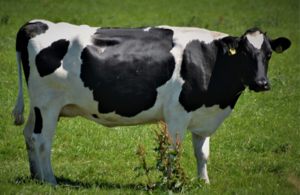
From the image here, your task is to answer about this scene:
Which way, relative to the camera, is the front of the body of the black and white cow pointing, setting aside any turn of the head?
to the viewer's right
